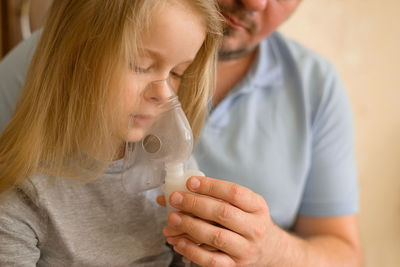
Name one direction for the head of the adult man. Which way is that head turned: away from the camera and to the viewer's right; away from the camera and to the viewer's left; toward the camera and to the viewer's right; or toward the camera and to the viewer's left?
toward the camera and to the viewer's left

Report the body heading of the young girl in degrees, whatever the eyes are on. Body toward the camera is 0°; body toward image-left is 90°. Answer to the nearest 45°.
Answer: approximately 315°
